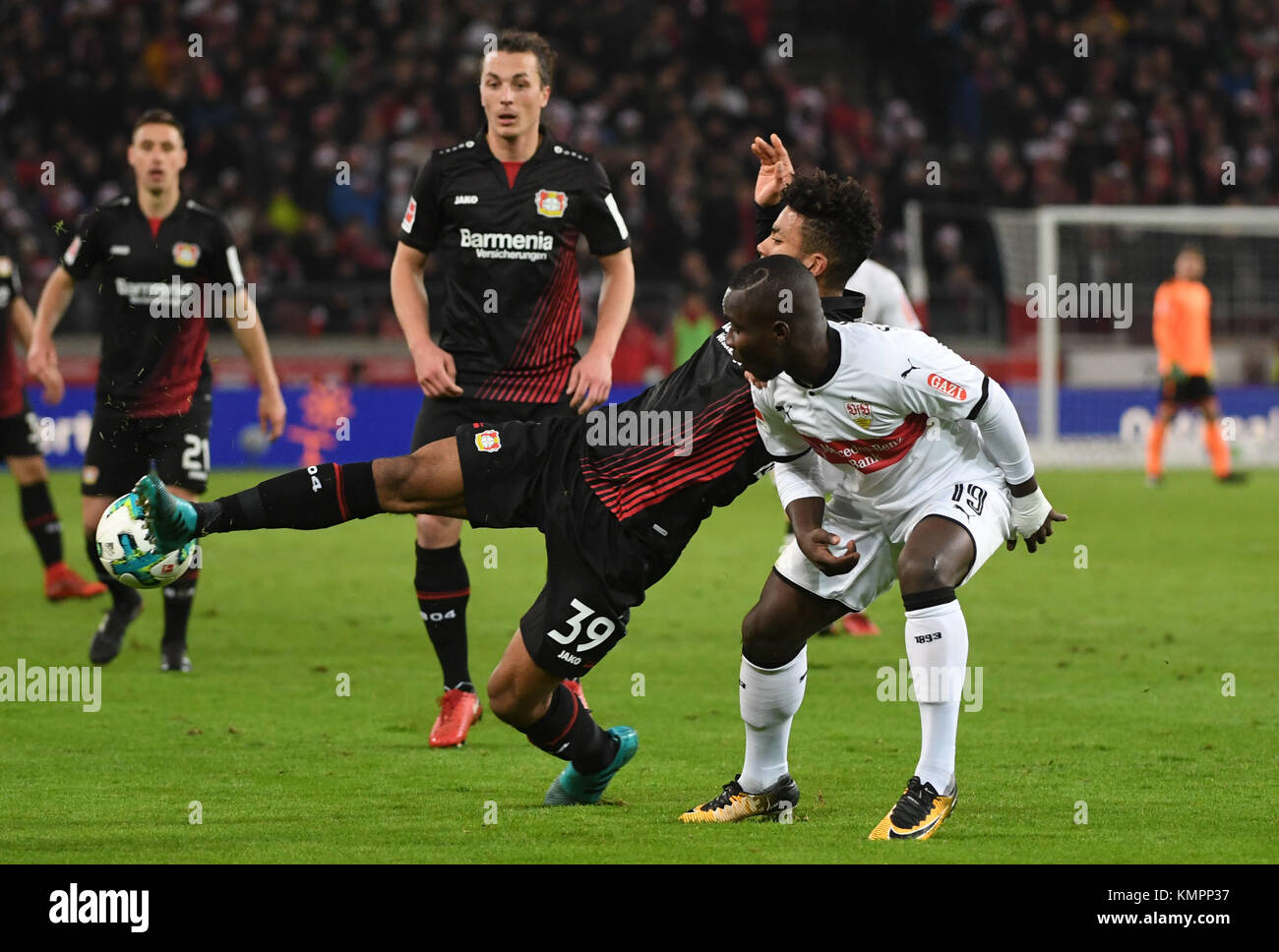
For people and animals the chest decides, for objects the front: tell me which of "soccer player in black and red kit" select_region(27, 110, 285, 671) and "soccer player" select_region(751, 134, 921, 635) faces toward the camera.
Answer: the soccer player in black and red kit

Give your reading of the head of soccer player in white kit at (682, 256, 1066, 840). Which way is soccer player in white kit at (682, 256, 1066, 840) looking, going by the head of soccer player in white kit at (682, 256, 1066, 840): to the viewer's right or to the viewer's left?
to the viewer's left

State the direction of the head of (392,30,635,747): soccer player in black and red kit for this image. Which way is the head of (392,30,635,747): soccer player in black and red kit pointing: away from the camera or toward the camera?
toward the camera

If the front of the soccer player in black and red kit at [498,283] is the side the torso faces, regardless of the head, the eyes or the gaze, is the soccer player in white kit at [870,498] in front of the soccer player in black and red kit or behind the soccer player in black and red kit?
in front

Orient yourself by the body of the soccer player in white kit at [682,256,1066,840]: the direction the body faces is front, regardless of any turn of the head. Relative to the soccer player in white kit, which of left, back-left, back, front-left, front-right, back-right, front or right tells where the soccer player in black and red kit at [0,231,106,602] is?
right

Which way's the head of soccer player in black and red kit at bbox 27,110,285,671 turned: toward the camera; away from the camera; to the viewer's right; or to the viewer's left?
toward the camera

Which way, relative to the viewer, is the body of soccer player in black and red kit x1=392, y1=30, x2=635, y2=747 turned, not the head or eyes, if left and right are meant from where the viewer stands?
facing the viewer

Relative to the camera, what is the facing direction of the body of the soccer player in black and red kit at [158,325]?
toward the camera

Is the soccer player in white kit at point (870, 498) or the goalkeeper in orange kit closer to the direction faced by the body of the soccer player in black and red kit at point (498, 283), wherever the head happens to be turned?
the soccer player in white kit

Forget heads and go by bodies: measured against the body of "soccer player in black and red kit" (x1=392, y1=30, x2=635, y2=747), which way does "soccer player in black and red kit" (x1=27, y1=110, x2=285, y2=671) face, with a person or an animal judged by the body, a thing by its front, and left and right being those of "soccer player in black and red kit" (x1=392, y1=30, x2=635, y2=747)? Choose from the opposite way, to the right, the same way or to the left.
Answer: the same way

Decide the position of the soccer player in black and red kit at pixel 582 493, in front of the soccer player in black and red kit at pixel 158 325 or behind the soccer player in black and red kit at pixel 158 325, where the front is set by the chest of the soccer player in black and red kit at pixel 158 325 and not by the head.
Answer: in front

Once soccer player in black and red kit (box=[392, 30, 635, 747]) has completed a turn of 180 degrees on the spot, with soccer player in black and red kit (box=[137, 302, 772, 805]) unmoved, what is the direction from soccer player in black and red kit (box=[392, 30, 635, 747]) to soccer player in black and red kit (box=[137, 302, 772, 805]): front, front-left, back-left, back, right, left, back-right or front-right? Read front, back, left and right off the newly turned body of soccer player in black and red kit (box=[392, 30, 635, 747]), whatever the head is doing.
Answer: back
